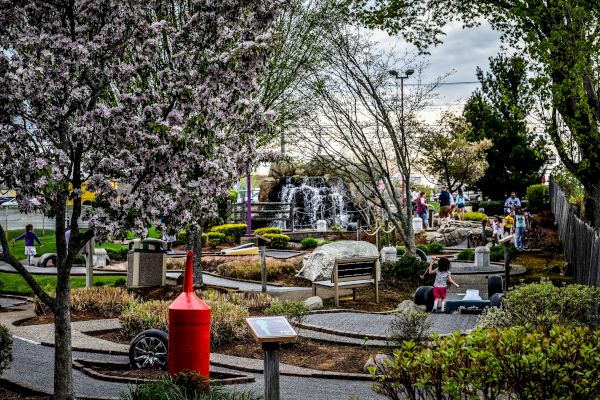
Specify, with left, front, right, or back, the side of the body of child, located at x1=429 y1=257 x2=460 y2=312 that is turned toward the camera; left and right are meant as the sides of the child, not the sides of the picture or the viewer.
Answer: back

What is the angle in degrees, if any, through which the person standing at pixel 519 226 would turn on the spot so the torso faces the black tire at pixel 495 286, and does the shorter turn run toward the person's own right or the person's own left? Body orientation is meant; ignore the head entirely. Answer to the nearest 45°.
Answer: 0° — they already face it

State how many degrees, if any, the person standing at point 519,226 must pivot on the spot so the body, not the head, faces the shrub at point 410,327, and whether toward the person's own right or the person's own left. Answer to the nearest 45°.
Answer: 0° — they already face it

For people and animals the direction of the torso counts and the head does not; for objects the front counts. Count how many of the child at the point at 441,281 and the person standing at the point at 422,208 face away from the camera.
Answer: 1
